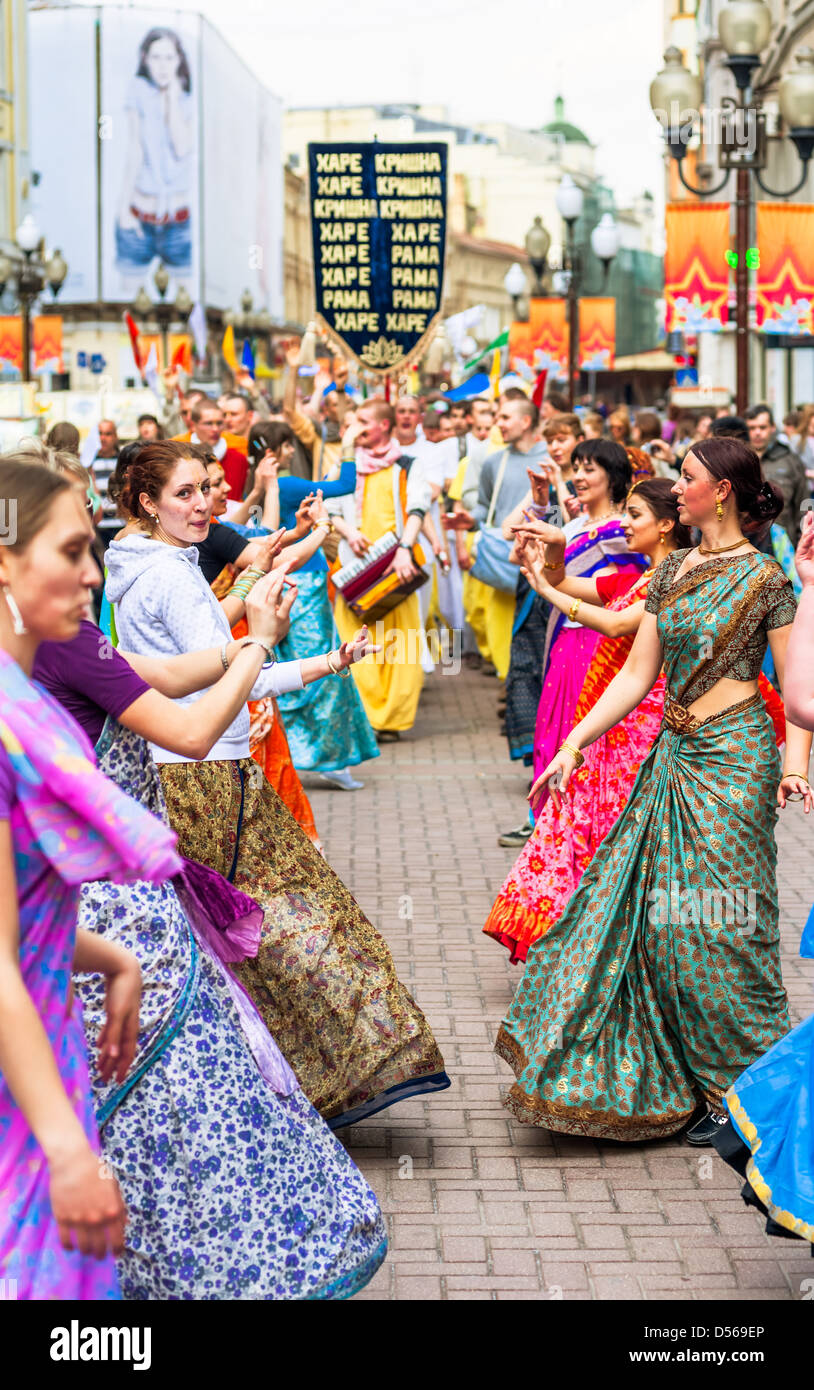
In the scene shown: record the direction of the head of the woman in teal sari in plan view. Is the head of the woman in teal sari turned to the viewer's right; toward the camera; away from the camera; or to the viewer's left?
to the viewer's left

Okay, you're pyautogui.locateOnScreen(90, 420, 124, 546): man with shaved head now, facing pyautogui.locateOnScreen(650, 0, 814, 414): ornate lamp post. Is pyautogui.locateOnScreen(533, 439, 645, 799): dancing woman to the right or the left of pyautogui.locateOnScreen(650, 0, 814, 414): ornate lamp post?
right

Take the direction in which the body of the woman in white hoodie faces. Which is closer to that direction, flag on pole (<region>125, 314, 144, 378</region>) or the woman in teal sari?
the woman in teal sari

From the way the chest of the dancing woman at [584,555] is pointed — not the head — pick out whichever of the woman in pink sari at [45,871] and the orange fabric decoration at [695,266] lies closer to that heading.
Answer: the woman in pink sari
